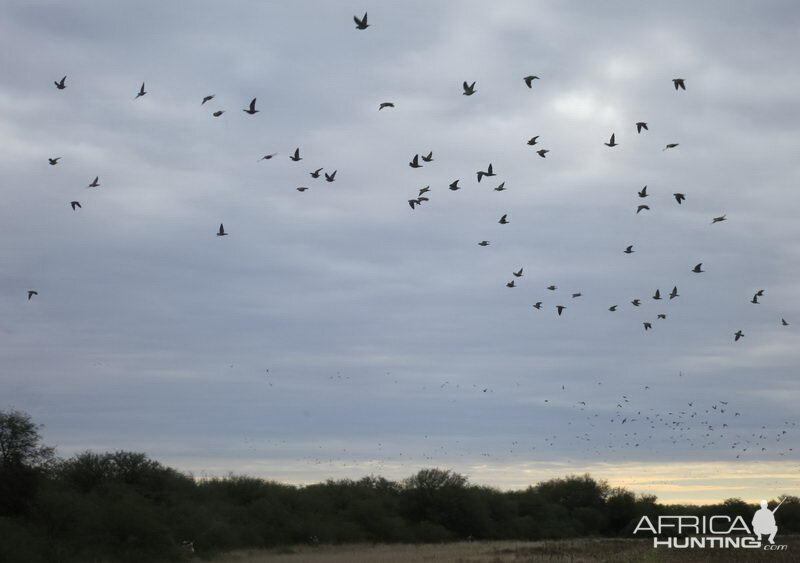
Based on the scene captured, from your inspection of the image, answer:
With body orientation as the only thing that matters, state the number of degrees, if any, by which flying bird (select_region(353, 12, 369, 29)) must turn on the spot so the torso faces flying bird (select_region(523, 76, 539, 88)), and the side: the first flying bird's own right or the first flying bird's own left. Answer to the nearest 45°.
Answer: approximately 45° to the first flying bird's own left

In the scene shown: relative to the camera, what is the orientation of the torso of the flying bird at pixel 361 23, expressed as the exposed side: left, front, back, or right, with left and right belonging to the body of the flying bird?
right
